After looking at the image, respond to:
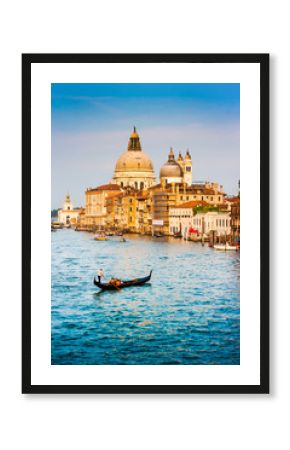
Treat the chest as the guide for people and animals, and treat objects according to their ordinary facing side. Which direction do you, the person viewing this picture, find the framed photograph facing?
facing the viewer
